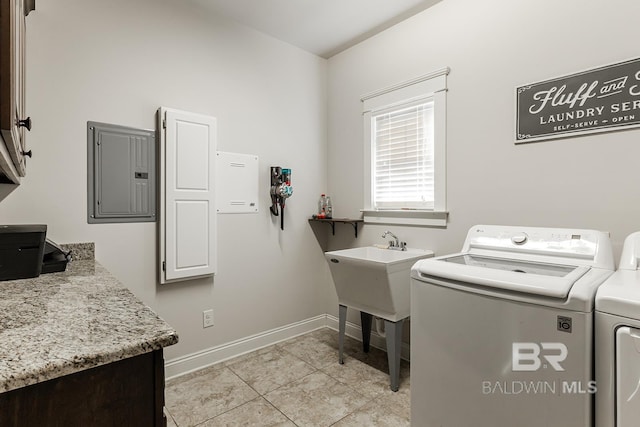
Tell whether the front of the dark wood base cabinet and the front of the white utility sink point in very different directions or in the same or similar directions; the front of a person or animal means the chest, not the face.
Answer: very different directions

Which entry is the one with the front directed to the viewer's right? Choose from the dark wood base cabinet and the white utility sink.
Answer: the dark wood base cabinet

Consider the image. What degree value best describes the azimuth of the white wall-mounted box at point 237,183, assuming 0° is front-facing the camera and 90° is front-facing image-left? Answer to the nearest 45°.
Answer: approximately 315°

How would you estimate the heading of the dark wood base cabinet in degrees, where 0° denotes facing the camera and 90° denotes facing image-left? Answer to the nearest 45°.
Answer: approximately 270°

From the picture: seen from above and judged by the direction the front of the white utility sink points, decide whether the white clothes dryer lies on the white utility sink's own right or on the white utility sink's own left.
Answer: on the white utility sink's own left

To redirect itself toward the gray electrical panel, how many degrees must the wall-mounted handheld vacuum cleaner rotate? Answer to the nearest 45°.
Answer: approximately 90° to its right

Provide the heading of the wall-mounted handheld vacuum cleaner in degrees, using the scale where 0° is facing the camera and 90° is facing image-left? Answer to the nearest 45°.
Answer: approximately 315°

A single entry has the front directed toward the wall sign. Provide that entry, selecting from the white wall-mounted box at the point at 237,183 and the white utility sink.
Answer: the white wall-mounted box

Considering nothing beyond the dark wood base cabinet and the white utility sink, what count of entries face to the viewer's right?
1

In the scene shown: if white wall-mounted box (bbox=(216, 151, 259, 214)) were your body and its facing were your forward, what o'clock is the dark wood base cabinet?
The dark wood base cabinet is roughly at 2 o'clock from the white wall-mounted box.

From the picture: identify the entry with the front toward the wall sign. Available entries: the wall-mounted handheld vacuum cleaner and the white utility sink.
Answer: the wall-mounted handheld vacuum cleaner
